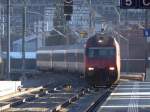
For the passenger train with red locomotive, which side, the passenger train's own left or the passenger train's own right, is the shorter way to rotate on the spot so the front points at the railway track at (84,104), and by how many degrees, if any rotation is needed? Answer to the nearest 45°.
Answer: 0° — it already faces it

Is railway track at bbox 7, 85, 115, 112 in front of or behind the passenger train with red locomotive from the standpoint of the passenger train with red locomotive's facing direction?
in front

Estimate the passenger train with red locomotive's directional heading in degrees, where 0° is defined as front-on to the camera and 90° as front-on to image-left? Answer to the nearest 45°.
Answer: approximately 0°

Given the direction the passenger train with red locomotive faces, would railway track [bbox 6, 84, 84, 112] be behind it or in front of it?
in front
